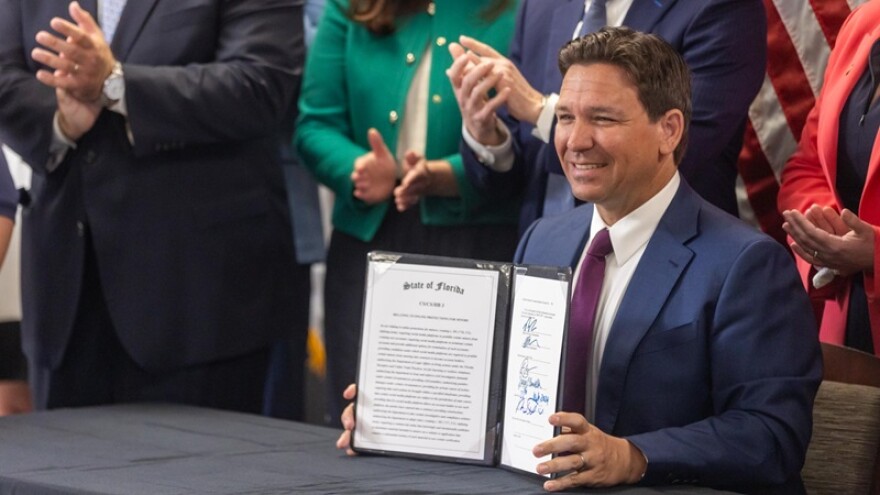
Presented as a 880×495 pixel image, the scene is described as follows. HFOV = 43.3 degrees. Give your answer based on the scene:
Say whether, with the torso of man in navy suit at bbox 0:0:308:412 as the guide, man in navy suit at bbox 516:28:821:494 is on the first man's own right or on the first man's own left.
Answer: on the first man's own left

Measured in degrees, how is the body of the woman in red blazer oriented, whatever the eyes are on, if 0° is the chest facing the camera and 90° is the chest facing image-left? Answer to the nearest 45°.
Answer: approximately 45°

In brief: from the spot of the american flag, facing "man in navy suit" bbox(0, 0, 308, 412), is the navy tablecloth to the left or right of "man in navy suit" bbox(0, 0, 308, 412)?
left

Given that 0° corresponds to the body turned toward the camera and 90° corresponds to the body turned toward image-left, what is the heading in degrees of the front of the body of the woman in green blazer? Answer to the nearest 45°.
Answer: approximately 0°

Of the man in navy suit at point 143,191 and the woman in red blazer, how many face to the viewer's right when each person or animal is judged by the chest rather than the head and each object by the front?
0

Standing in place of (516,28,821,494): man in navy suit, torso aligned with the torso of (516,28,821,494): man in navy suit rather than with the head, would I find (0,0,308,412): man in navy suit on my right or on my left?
on my right

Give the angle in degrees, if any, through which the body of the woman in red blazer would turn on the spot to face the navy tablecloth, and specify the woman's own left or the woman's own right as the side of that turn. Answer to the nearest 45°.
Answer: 0° — they already face it
